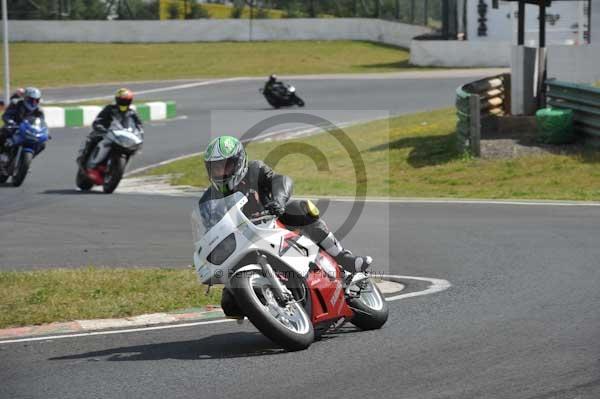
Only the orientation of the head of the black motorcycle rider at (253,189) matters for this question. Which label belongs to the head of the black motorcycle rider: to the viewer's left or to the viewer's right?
to the viewer's left

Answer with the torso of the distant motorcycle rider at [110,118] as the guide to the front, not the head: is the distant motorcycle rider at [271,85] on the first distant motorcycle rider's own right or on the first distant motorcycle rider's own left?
on the first distant motorcycle rider's own left

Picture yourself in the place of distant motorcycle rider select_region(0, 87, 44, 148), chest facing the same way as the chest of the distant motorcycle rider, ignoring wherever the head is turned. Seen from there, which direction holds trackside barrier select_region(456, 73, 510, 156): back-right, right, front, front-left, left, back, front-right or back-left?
front-left

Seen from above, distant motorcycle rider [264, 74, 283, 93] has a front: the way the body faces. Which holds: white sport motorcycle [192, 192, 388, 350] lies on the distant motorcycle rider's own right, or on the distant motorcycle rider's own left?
on the distant motorcycle rider's own left

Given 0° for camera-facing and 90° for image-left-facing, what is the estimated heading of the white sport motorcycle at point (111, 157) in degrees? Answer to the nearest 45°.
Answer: approximately 315°

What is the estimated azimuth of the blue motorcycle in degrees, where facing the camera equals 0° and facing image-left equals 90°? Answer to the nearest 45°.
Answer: approximately 315°

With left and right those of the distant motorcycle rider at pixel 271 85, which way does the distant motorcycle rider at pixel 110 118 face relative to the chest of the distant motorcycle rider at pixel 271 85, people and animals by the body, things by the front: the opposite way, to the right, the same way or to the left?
to the left

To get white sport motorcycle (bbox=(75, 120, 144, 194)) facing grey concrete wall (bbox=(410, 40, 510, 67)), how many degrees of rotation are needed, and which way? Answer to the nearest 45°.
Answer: approximately 90° to its left

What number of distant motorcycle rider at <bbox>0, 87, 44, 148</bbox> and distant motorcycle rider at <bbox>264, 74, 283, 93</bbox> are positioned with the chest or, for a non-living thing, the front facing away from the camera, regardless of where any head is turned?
0

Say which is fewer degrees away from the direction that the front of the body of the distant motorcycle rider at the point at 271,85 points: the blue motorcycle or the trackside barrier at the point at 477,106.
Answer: the blue motorcycle

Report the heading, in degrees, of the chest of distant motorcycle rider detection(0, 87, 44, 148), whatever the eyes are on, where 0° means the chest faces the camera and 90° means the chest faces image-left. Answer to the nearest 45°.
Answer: approximately 315°

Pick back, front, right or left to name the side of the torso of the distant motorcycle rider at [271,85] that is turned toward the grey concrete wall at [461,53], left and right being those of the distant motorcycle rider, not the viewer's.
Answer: back
